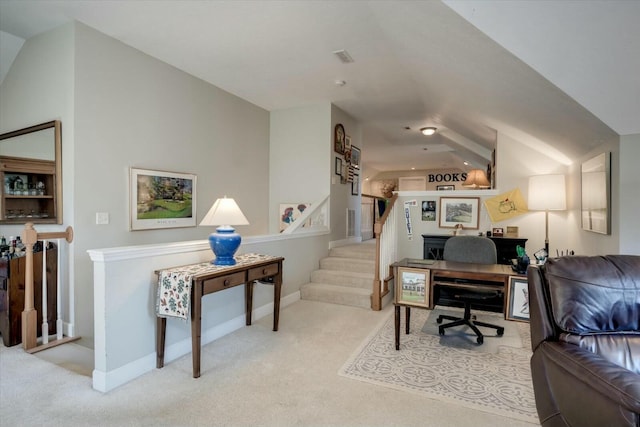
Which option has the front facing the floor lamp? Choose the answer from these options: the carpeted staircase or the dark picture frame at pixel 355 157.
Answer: the dark picture frame

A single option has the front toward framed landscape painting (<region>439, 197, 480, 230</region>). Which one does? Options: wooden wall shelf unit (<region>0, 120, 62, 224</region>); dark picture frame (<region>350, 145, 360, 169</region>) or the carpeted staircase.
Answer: the dark picture frame

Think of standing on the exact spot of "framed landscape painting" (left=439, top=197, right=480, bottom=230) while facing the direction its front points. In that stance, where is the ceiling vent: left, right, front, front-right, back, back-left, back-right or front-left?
front-right

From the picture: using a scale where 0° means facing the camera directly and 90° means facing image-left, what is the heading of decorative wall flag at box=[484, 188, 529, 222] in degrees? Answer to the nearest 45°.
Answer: approximately 0°

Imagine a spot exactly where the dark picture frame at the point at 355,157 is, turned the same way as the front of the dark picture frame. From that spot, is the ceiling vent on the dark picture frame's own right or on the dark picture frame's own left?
on the dark picture frame's own right

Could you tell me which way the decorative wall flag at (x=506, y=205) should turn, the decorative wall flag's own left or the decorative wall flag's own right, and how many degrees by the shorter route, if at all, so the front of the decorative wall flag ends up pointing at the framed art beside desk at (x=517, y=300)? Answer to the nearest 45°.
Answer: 0° — it already faces it

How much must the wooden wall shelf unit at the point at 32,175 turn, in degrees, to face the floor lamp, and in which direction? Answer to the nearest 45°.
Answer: approximately 90° to its left

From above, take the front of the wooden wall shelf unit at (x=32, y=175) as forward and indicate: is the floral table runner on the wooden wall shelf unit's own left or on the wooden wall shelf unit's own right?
on the wooden wall shelf unit's own left

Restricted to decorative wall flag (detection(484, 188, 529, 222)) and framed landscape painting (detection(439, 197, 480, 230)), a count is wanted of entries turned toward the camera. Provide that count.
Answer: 2
